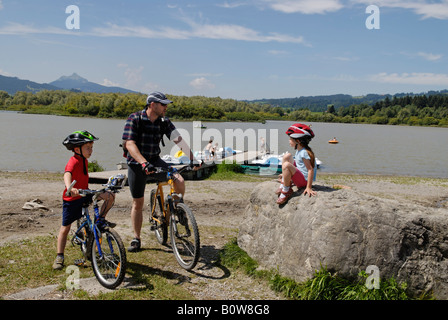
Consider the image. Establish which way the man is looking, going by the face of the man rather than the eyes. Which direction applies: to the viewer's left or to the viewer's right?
to the viewer's right

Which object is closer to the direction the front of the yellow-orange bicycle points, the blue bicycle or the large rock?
the large rock

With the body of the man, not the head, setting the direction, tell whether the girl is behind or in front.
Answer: in front

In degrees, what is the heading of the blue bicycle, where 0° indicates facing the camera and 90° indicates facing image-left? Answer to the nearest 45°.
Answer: approximately 315°

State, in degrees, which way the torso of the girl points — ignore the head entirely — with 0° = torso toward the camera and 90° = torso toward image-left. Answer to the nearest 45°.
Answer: approximately 90°

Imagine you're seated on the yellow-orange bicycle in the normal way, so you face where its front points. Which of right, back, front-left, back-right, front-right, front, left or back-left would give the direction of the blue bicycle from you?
right

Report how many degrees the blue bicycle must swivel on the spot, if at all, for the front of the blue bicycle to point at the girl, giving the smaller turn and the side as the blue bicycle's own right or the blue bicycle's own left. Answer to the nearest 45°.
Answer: approximately 45° to the blue bicycle's own left

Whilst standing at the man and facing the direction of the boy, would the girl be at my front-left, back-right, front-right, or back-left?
back-left

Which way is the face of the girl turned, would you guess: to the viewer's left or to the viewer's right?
to the viewer's left

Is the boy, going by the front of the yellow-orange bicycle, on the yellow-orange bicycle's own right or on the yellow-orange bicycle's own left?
on the yellow-orange bicycle's own right
